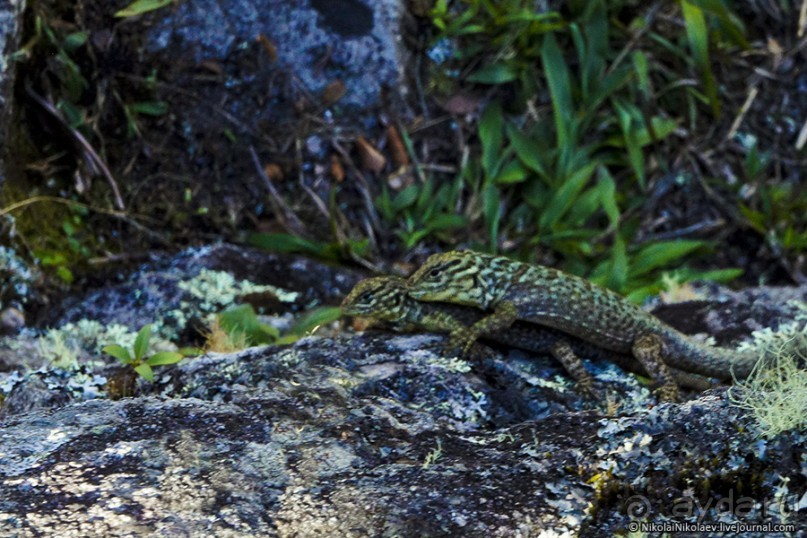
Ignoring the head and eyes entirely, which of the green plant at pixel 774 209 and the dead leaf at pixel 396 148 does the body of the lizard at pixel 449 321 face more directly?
the dead leaf

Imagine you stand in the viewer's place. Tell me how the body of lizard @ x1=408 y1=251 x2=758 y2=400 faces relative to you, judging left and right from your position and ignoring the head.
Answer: facing to the left of the viewer

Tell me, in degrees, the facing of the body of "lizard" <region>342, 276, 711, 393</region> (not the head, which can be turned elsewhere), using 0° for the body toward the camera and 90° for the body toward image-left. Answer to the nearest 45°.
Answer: approximately 90°

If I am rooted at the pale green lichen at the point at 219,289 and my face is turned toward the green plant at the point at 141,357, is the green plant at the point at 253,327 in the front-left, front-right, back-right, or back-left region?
front-left

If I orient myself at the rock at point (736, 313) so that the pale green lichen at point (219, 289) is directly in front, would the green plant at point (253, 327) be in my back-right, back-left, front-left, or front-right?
front-left

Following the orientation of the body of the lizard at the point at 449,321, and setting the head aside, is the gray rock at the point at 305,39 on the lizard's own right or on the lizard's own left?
on the lizard's own right

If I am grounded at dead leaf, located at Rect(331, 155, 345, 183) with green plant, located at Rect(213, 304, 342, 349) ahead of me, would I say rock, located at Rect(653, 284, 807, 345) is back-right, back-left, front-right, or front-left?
front-left

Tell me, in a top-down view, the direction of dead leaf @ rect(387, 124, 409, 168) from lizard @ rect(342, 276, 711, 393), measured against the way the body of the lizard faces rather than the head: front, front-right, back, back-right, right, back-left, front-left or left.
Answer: right

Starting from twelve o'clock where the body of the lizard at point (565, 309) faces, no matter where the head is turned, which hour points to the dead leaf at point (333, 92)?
The dead leaf is roughly at 2 o'clock from the lizard.

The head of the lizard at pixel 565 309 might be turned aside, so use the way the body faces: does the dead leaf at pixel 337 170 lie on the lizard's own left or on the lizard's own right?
on the lizard's own right

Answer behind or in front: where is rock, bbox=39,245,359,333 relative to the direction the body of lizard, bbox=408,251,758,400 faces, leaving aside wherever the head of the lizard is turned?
in front

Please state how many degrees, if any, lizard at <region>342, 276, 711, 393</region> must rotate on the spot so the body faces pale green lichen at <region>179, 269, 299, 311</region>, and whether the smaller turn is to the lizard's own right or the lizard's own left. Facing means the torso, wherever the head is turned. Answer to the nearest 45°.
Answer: approximately 45° to the lizard's own right
